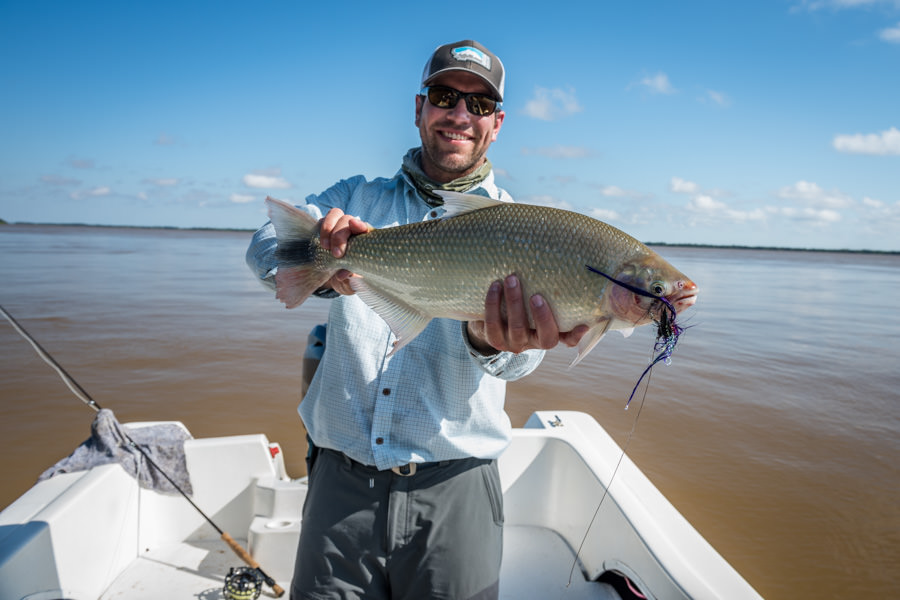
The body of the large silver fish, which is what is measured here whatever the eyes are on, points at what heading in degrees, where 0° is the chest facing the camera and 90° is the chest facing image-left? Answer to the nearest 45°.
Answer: approximately 270°

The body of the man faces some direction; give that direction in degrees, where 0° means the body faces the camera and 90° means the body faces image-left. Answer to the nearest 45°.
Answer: approximately 0°

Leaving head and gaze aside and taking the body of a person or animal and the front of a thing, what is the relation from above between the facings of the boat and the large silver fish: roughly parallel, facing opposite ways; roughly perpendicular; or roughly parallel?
roughly perpendicular
